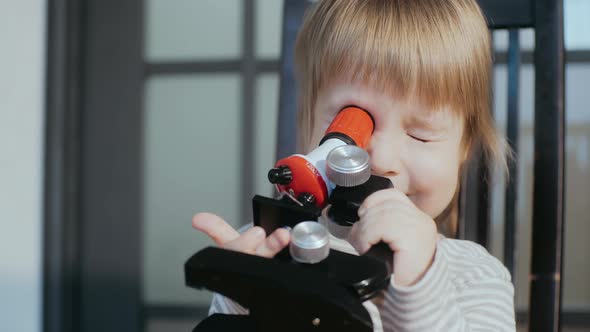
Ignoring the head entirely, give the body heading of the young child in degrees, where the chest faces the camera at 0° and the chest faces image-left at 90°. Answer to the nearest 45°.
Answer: approximately 0°
